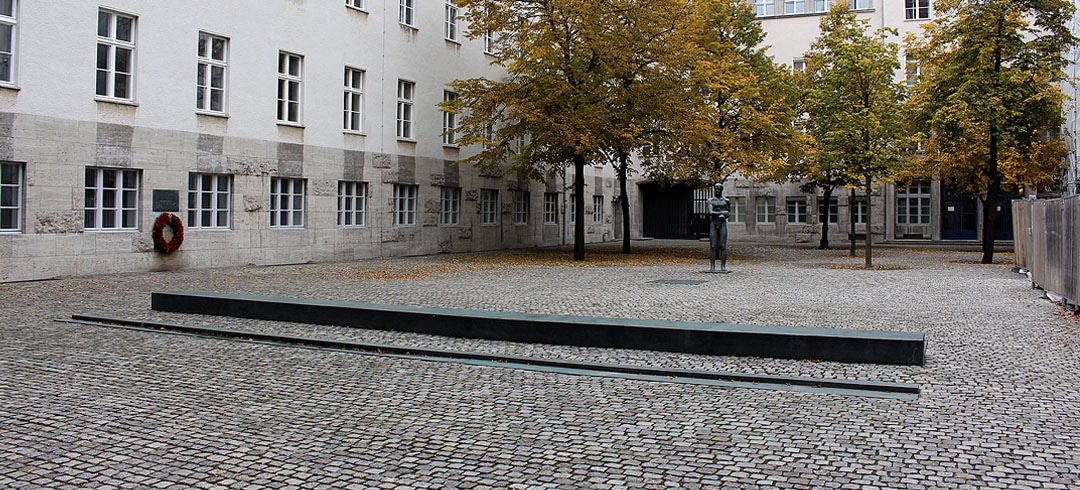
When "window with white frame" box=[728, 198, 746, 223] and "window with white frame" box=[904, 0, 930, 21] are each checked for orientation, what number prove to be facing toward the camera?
2

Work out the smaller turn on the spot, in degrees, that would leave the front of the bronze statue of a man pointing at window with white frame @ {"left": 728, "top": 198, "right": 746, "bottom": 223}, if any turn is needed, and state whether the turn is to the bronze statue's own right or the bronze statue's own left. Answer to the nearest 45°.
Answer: approximately 180°

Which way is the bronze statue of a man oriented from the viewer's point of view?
toward the camera

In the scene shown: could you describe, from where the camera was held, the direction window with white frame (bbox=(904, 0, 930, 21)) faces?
facing the viewer

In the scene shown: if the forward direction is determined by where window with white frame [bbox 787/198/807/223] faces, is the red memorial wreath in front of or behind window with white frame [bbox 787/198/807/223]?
in front

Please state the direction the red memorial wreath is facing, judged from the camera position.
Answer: facing the viewer and to the right of the viewer

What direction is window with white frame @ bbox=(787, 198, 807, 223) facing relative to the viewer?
toward the camera

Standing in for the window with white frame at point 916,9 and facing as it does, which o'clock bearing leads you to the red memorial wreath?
The red memorial wreath is roughly at 1 o'clock from the window with white frame.

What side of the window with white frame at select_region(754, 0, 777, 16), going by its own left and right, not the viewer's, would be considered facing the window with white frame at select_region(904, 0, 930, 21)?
left

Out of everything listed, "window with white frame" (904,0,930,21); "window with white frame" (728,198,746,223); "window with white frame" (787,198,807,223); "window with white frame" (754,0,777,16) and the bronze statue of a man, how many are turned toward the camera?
5

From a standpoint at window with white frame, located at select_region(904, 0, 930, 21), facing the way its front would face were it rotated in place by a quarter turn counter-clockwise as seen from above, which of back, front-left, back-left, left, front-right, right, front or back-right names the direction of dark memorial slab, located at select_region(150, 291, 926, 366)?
right

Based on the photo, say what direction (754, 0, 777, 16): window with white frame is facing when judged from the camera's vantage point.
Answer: facing the viewer

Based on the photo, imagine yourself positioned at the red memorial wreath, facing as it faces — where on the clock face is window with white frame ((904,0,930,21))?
The window with white frame is roughly at 10 o'clock from the red memorial wreath.

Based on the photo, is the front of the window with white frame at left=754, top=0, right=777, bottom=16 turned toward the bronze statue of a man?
yes
